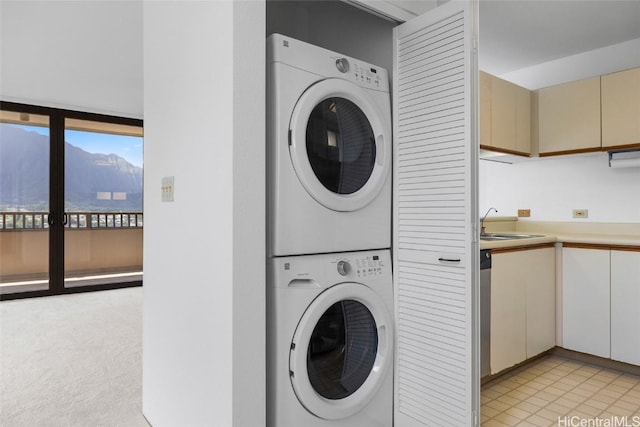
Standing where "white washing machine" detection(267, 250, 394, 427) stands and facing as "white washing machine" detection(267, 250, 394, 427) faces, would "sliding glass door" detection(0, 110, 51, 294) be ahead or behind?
behind

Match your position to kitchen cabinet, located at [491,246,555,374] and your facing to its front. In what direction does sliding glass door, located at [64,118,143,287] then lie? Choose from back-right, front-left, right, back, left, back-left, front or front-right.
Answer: back-right

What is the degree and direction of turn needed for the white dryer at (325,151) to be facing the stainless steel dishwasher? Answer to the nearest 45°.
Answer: approximately 90° to its left

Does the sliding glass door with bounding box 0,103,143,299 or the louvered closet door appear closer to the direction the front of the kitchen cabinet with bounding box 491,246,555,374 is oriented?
the louvered closet door

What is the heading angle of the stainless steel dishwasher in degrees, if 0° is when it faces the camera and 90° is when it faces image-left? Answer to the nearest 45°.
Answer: approximately 315°

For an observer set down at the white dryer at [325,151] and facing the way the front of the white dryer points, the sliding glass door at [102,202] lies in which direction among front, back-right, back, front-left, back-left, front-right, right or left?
back

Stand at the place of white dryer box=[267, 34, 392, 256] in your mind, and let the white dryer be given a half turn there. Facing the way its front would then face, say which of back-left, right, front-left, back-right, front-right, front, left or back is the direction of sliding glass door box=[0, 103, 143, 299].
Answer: front

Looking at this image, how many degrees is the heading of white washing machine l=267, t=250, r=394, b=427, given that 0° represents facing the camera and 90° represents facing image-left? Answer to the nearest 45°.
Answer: approximately 315°

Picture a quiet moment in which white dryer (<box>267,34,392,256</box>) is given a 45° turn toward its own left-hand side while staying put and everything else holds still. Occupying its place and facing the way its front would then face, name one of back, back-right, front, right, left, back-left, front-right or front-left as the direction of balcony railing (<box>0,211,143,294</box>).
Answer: back-left
